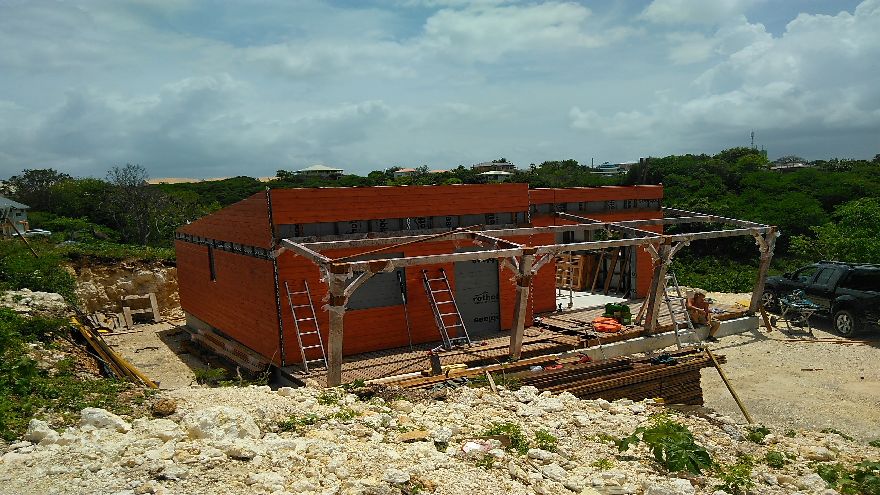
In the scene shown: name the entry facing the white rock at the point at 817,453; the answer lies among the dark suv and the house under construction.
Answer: the house under construction

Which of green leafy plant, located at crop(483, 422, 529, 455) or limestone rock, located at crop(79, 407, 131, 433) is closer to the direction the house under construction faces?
the green leafy plant

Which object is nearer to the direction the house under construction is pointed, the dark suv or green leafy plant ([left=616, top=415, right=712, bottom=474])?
the green leafy plant

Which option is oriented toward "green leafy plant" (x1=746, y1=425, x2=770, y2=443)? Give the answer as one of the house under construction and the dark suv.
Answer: the house under construction

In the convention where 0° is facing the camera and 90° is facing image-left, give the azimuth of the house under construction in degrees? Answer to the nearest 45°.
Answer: approximately 315°

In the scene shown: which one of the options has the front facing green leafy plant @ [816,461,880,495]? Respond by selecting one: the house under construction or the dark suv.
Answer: the house under construction

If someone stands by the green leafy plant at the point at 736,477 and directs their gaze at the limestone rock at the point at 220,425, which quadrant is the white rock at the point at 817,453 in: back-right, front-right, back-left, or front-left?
back-right

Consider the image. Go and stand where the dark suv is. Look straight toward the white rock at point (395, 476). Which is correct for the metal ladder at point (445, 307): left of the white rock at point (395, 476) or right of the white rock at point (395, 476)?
right
